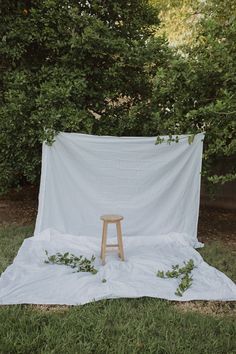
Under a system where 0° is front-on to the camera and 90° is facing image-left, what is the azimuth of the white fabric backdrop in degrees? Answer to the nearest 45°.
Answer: approximately 0°
